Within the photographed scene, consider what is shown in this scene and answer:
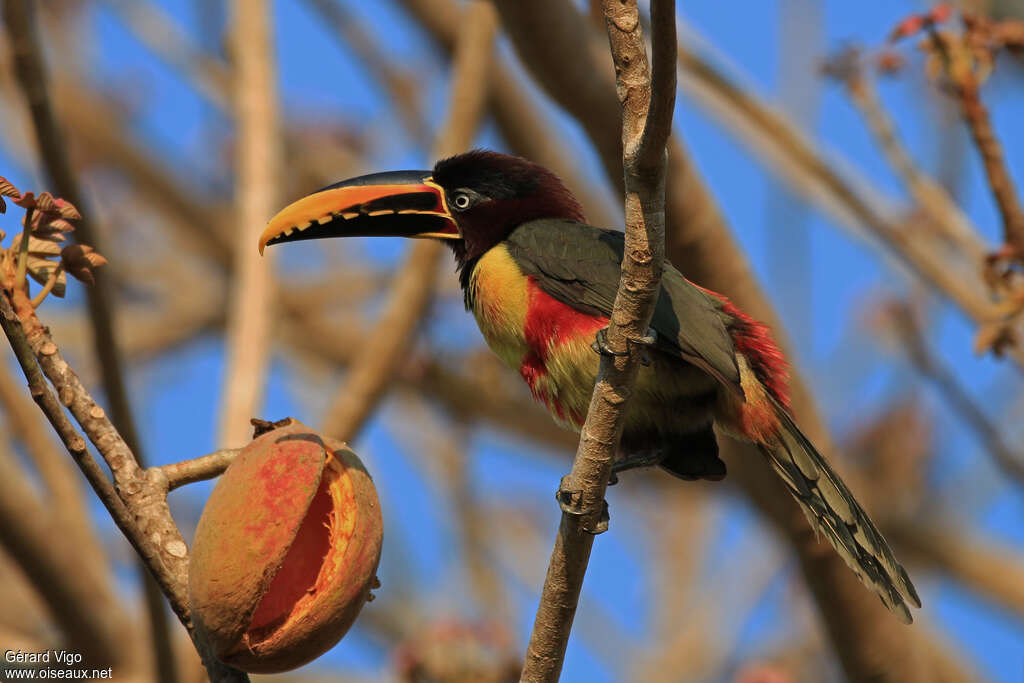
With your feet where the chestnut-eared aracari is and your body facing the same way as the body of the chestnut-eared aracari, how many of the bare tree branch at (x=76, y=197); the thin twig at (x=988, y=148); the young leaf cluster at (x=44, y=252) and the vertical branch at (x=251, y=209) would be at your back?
1

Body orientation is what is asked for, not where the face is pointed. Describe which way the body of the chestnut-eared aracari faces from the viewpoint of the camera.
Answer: to the viewer's left

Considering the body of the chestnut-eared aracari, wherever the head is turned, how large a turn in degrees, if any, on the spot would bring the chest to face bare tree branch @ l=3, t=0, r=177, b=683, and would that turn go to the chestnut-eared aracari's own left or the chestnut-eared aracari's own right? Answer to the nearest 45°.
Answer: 0° — it already faces it

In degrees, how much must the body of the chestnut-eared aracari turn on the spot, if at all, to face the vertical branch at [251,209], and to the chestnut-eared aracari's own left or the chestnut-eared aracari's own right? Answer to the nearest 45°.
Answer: approximately 45° to the chestnut-eared aracari's own right

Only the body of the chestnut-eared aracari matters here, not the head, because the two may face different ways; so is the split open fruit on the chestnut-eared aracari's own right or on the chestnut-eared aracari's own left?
on the chestnut-eared aracari's own left

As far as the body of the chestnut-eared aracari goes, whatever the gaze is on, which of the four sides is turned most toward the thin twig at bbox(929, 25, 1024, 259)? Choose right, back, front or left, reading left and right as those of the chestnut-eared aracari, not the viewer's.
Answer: back
